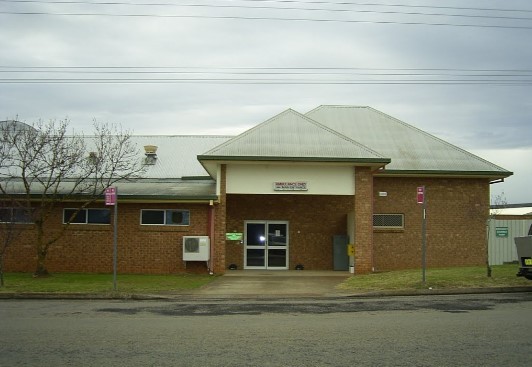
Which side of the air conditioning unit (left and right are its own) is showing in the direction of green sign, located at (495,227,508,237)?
left

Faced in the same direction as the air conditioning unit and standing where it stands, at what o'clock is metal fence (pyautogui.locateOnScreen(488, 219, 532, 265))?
The metal fence is roughly at 9 o'clock from the air conditioning unit.

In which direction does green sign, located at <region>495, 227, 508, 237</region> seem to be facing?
toward the camera

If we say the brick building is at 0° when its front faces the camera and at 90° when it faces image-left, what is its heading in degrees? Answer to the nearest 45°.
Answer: approximately 0°

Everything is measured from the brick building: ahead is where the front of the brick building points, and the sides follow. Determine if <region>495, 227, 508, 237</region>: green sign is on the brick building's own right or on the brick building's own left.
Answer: on the brick building's own left

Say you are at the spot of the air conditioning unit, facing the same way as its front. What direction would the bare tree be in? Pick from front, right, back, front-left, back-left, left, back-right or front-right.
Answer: right

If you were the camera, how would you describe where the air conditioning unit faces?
facing the viewer

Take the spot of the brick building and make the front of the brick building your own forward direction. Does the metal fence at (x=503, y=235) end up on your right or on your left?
on your left

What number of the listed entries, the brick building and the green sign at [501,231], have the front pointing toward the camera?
2

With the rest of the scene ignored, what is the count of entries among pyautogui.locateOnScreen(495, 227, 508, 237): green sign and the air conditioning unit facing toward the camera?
2
